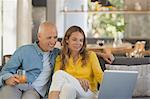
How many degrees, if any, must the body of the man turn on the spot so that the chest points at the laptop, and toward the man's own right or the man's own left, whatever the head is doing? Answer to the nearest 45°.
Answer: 0° — they already face it

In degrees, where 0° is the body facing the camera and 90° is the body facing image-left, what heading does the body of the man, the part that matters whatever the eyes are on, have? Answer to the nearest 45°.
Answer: approximately 315°

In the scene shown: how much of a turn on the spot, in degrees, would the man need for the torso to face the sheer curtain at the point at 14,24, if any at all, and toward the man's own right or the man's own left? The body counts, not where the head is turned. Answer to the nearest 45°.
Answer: approximately 135° to the man's own left

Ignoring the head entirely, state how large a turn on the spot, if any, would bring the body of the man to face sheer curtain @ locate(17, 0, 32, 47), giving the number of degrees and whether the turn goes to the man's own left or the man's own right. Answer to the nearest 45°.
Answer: approximately 135° to the man's own left

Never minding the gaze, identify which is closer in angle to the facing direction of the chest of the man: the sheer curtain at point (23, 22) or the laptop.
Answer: the laptop

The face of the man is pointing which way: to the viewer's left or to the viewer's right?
to the viewer's right
